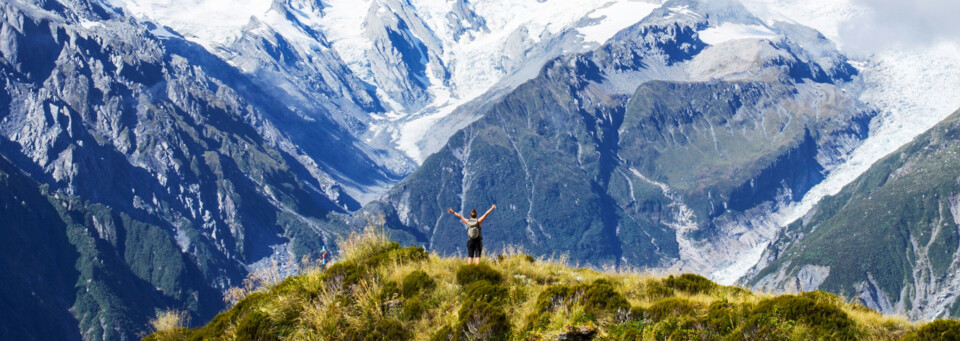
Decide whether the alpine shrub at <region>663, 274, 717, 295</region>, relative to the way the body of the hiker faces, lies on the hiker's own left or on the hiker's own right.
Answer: on the hiker's own right

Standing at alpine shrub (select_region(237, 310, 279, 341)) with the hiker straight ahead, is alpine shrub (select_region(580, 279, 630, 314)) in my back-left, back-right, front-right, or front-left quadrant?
front-right

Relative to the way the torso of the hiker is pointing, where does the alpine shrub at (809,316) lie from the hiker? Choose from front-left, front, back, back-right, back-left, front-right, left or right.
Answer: back-right

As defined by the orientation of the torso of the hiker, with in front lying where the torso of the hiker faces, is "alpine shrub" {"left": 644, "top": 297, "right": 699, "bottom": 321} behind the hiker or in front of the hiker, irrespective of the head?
behind

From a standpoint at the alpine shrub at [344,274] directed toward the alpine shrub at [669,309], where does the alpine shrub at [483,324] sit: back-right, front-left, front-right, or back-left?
front-right

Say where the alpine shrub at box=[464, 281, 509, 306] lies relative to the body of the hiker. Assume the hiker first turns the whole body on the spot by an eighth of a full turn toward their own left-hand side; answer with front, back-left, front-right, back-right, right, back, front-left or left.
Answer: back-left

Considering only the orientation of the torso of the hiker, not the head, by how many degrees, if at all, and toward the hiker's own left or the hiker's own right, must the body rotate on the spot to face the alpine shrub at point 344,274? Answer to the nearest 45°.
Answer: approximately 135° to the hiker's own left

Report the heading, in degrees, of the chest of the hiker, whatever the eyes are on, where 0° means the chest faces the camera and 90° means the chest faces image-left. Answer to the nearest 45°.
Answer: approximately 180°

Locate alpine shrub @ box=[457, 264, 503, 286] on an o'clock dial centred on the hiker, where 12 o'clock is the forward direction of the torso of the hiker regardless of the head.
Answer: The alpine shrub is roughly at 6 o'clock from the hiker.

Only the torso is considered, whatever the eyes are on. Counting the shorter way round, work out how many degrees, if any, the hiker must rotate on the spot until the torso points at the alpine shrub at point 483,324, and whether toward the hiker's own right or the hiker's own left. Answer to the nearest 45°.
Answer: approximately 180°

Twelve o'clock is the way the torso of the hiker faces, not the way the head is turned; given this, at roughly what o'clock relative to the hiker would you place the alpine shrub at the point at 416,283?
The alpine shrub is roughly at 7 o'clock from the hiker.

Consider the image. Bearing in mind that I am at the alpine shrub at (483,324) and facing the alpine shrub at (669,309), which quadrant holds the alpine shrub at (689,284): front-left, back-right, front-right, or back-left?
front-left
